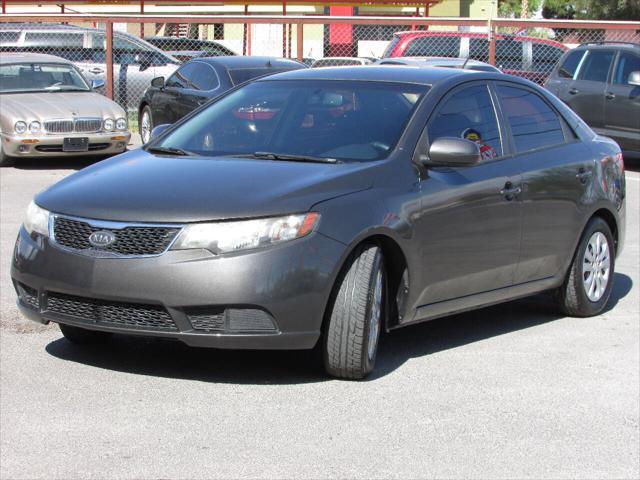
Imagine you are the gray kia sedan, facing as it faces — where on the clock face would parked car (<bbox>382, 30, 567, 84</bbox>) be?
The parked car is roughly at 5 o'clock from the gray kia sedan.

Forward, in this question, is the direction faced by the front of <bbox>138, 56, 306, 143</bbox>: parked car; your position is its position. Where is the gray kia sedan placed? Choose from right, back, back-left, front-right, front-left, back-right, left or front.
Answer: back-left

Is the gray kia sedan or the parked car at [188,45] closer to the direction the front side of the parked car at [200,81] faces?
the parked car

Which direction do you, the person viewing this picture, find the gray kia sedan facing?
facing the viewer and to the left of the viewer

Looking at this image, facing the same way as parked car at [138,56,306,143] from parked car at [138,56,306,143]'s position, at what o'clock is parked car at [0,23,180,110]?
parked car at [0,23,180,110] is roughly at 1 o'clock from parked car at [138,56,306,143].
